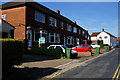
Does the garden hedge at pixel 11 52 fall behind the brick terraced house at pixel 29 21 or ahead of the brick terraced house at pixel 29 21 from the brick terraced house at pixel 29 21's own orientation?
ahead

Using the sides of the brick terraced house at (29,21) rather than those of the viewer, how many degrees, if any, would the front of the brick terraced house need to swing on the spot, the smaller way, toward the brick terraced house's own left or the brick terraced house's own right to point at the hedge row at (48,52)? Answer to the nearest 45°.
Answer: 0° — it already faces it

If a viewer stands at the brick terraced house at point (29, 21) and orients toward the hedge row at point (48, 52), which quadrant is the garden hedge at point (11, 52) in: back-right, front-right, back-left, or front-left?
front-right
